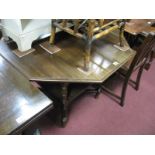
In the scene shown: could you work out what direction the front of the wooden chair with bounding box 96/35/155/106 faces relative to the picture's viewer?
facing away from the viewer and to the left of the viewer

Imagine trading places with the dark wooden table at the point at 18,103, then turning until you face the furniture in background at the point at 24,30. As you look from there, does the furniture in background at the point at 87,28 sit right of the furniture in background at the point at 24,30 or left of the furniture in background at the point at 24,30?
right

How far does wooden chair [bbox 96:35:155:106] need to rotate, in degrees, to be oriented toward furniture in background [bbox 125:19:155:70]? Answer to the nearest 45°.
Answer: approximately 45° to its right
